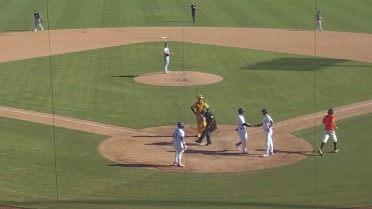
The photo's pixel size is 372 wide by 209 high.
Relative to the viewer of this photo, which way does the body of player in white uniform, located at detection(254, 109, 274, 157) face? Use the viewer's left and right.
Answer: facing to the left of the viewer

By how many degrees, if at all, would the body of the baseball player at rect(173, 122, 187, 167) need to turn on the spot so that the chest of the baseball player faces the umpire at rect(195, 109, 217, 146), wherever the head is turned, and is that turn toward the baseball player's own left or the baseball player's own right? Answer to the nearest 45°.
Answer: approximately 45° to the baseball player's own left

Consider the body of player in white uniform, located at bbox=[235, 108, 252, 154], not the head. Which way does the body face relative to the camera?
to the viewer's right

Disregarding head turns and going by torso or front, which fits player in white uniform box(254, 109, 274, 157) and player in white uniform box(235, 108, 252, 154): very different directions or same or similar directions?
very different directions

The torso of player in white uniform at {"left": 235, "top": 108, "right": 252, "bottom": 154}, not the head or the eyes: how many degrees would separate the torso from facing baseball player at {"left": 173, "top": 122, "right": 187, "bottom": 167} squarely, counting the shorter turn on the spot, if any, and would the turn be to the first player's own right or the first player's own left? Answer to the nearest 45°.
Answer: approximately 135° to the first player's own right

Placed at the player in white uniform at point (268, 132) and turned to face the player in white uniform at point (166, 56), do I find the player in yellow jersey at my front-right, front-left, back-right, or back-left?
front-left

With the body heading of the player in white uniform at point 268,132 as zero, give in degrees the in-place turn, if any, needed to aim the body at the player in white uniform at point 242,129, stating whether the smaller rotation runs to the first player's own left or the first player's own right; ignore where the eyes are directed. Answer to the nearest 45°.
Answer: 0° — they already face them

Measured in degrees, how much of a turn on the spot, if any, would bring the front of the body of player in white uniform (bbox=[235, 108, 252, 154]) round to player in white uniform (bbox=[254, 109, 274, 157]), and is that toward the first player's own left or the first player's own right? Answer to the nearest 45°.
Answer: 0° — they already face them
